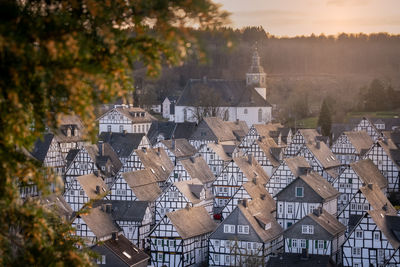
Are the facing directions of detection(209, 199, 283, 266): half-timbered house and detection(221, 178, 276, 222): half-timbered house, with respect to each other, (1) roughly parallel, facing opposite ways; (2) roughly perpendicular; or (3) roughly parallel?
roughly parallel

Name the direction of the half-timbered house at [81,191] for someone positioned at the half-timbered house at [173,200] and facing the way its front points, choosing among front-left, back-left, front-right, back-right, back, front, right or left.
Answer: front-right

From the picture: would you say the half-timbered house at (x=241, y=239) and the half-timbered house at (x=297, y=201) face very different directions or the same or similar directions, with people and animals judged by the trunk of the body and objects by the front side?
same or similar directions

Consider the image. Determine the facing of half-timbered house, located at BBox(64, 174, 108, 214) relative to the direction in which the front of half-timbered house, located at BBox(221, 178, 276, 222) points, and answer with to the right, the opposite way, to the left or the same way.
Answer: the same way

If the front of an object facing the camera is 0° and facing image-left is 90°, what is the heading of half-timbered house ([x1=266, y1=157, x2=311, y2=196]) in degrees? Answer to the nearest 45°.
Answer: approximately 45°

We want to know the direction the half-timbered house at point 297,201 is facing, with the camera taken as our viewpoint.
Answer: facing the viewer and to the left of the viewer

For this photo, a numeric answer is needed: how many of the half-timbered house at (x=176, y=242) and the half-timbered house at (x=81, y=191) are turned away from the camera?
0

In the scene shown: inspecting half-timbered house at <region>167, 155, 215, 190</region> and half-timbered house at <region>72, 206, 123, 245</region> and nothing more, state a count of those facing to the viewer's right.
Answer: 0

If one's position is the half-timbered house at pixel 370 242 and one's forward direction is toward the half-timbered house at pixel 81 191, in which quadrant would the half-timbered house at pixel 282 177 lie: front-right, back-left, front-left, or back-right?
front-right

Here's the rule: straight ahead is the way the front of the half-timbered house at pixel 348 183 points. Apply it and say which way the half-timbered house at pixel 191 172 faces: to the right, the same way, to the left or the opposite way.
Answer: the same way

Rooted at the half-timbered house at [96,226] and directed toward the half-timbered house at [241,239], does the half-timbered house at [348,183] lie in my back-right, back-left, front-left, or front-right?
front-left

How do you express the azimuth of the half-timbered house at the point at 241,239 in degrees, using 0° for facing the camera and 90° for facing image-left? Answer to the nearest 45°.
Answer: approximately 45°

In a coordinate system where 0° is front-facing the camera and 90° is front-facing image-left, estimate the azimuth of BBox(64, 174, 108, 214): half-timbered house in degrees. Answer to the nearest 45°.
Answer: approximately 45°

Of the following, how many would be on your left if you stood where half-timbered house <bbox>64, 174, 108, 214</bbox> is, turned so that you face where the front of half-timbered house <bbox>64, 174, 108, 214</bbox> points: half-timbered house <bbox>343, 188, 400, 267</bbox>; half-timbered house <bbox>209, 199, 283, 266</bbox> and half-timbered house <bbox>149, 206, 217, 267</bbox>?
3

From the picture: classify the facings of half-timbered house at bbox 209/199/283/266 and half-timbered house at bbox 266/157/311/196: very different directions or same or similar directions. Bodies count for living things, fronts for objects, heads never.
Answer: same or similar directions

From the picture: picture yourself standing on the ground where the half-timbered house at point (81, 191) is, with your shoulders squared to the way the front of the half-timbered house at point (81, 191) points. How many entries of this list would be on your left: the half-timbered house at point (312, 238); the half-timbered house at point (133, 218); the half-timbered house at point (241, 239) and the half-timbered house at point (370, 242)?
4

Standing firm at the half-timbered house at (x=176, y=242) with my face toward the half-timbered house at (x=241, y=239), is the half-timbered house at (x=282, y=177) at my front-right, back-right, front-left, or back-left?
front-left

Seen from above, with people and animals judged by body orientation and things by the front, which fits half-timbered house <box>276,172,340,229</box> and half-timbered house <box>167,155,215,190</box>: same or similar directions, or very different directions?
same or similar directions

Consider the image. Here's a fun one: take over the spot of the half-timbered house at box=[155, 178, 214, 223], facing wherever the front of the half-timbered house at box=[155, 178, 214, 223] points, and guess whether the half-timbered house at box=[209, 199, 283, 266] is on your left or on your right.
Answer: on your left

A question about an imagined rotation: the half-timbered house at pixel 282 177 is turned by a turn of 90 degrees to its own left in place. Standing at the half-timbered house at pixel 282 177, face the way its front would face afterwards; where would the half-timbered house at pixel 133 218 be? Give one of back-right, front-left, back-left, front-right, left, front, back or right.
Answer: right

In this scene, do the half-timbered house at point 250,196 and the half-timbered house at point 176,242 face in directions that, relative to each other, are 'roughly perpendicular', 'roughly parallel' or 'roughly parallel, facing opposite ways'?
roughly parallel

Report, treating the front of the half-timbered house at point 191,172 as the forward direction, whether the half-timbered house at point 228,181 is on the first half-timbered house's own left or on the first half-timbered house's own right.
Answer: on the first half-timbered house's own left
